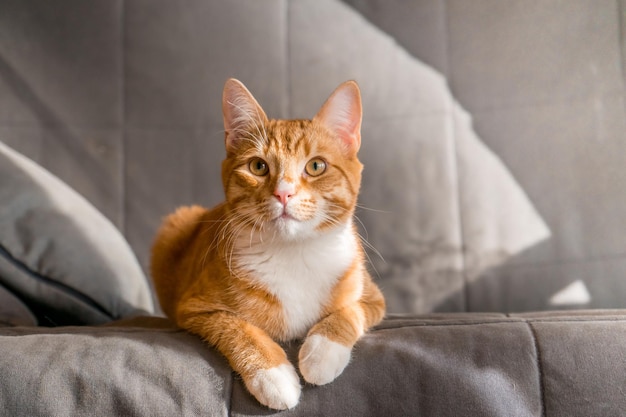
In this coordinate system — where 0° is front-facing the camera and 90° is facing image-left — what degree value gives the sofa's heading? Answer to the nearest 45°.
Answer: approximately 0°
